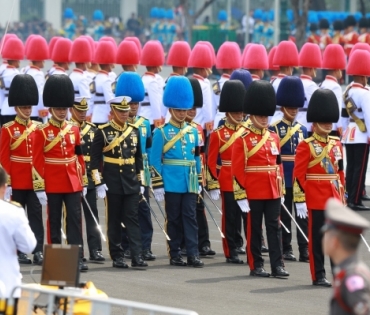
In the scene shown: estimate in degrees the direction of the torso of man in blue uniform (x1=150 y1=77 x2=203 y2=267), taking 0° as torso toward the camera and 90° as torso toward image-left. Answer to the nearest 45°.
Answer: approximately 315°

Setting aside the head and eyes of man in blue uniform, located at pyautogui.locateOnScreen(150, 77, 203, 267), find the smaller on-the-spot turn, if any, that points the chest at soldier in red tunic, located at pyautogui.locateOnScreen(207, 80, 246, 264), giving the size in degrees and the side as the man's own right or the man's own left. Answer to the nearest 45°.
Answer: approximately 90° to the man's own left

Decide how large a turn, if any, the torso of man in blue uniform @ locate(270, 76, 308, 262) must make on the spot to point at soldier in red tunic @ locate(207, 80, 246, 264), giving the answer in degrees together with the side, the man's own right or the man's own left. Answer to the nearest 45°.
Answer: approximately 135° to the man's own right

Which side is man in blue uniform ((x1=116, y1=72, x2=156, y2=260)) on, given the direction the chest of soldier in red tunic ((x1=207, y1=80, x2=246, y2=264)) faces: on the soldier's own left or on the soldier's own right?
on the soldier's own right

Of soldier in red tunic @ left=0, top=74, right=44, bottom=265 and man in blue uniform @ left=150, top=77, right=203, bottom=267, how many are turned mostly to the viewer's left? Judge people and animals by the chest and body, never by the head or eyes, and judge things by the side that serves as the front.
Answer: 0

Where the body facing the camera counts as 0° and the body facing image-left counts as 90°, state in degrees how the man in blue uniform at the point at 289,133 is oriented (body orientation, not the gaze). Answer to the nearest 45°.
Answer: approximately 315°

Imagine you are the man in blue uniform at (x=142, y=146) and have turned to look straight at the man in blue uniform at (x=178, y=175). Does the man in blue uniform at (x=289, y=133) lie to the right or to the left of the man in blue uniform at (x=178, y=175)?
left

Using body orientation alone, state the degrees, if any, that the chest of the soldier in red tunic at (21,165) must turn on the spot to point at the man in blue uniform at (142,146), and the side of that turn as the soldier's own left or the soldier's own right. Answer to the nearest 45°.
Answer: approximately 45° to the soldier's own left

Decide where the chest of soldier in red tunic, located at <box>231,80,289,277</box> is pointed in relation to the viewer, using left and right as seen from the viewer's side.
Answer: facing the viewer and to the right of the viewer
